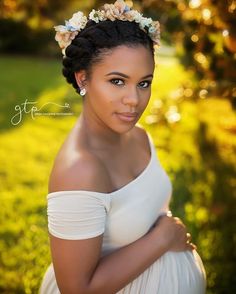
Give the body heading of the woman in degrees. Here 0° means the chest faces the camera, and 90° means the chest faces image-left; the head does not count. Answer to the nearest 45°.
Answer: approximately 315°
